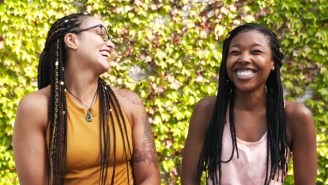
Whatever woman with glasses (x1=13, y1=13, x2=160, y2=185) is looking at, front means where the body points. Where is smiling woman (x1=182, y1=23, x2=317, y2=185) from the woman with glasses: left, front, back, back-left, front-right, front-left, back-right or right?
left

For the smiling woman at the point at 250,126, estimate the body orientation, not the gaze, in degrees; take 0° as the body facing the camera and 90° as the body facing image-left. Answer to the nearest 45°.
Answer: approximately 0°

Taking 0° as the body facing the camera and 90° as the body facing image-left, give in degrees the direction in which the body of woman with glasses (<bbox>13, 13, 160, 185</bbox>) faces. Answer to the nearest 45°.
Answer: approximately 0°

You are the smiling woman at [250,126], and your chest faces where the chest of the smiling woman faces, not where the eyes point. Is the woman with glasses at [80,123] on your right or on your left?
on your right

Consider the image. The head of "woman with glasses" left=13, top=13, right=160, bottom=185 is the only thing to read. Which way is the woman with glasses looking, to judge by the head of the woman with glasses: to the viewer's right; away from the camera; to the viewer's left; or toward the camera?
to the viewer's right

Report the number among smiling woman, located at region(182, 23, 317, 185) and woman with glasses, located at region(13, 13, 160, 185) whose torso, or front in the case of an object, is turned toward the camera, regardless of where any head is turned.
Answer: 2
